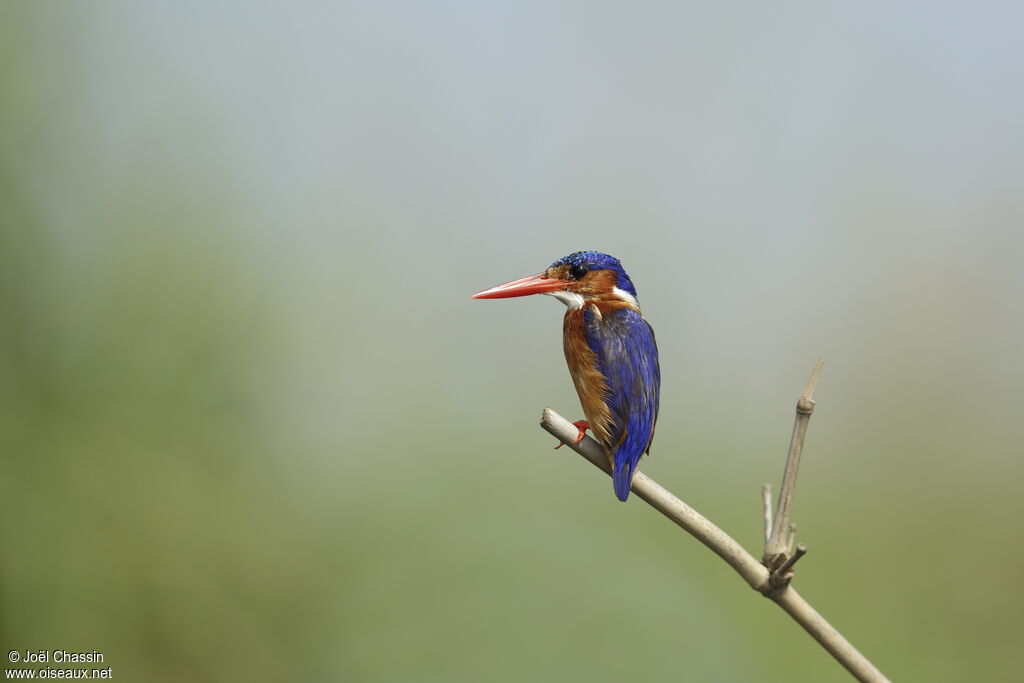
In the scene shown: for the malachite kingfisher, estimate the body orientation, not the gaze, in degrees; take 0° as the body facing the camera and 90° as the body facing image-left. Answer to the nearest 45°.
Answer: approximately 90°
